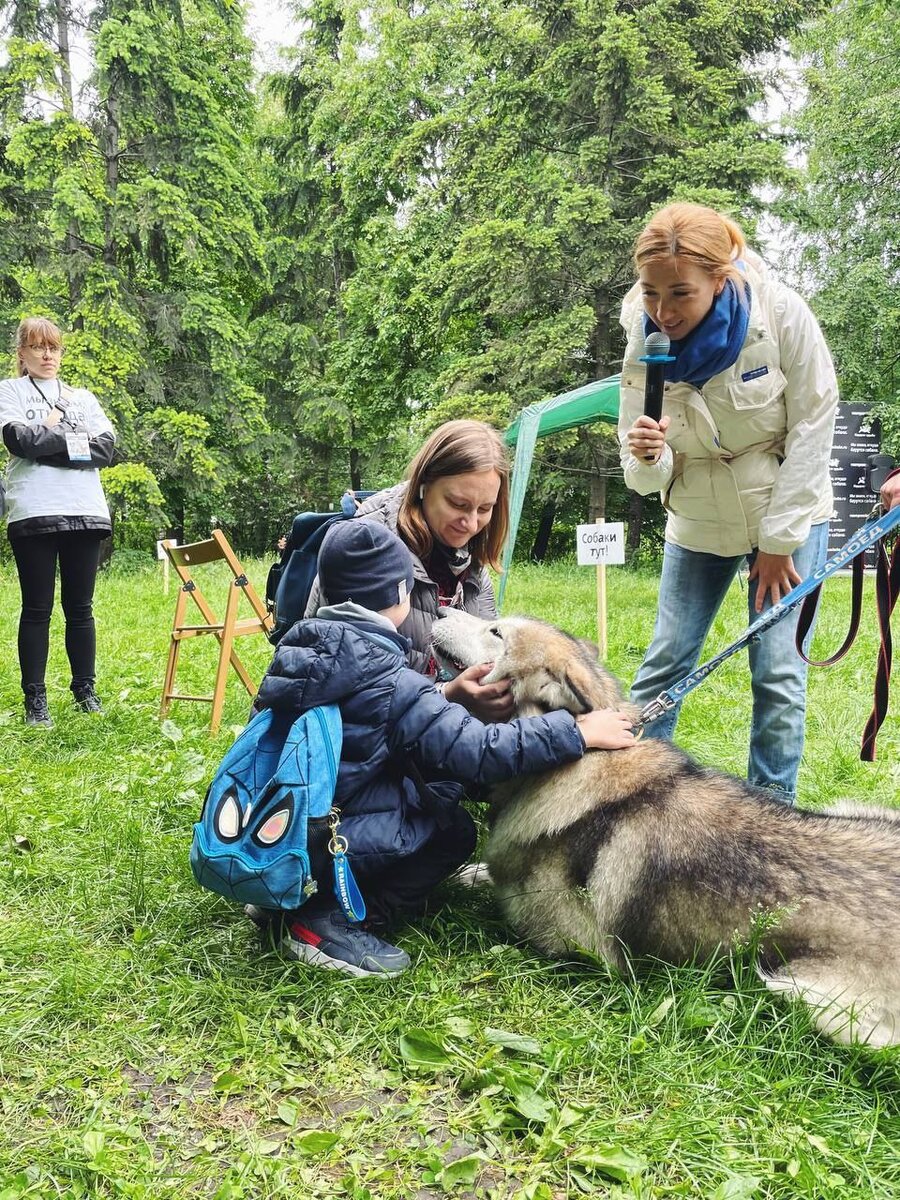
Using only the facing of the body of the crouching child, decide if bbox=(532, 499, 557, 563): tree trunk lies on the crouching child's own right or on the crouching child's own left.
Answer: on the crouching child's own left

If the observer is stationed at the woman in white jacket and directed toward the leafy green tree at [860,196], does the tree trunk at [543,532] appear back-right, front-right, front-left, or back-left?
front-left

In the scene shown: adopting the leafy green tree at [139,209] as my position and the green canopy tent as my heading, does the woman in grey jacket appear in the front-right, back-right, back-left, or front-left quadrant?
front-right

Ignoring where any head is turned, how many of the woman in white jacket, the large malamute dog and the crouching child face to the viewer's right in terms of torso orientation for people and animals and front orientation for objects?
1

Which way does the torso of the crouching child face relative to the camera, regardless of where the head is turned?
to the viewer's right

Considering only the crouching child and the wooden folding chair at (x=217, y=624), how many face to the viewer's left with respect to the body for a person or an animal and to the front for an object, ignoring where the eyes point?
0

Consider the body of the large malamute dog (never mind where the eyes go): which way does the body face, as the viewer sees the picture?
to the viewer's left

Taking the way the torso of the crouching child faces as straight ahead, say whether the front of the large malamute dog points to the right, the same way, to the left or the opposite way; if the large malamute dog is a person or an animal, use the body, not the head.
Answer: the opposite way

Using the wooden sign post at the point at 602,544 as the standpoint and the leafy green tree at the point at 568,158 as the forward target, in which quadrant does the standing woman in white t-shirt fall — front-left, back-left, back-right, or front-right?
back-left

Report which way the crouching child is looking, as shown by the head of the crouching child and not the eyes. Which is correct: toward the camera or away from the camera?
away from the camera

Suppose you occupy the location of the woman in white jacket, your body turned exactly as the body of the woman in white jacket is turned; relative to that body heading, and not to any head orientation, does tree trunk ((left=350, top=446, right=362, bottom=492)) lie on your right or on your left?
on your right

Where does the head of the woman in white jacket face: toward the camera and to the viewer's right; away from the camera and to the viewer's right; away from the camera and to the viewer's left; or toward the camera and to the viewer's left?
toward the camera and to the viewer's left

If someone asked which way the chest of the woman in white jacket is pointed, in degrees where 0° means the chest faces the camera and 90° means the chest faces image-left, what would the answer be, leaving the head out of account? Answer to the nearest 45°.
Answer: approximately 45°

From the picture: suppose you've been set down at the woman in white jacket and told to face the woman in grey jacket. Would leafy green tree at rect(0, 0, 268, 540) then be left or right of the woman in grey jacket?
right

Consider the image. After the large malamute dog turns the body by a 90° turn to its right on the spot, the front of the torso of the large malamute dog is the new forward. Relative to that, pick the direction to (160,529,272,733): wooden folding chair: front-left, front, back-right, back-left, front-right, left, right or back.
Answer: front-left
